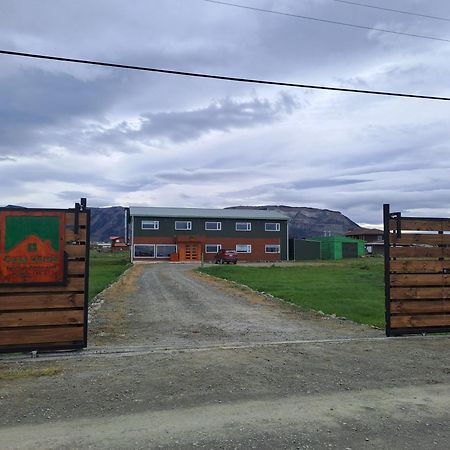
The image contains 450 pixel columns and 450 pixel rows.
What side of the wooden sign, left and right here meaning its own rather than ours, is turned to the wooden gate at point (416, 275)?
left

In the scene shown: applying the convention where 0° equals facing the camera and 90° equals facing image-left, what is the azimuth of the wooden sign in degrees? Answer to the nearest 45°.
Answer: approximately 0°
